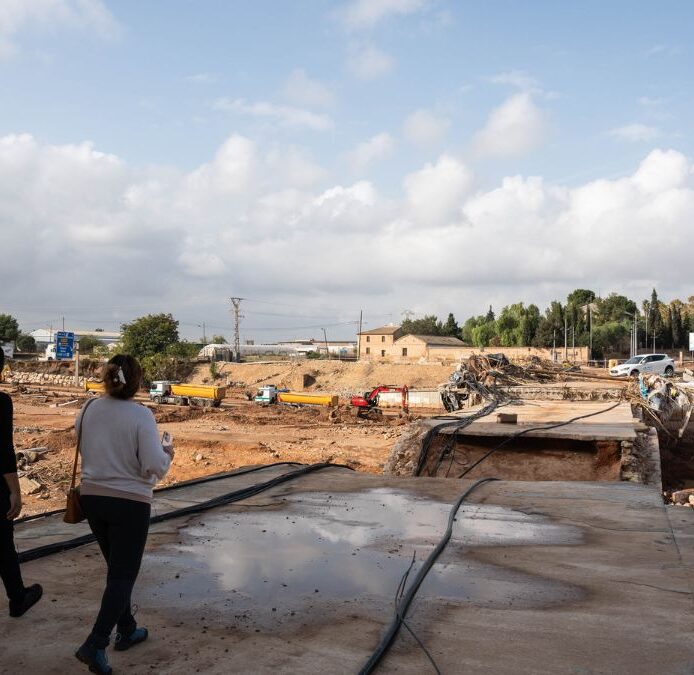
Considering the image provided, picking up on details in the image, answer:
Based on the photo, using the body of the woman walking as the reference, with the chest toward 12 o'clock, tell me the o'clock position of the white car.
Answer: The white car is roughly at 12 o'clock from the woman walking.

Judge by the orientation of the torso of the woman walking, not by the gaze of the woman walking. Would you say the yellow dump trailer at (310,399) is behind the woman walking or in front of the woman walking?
in front

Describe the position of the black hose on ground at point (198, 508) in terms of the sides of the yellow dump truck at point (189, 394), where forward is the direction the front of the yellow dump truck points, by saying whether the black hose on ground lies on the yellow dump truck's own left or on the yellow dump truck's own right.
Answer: on the yellow dump truck's own left

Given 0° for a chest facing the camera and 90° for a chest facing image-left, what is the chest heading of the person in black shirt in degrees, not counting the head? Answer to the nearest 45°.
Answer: approximately 225°

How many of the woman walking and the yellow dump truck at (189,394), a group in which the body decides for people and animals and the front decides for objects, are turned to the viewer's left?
1

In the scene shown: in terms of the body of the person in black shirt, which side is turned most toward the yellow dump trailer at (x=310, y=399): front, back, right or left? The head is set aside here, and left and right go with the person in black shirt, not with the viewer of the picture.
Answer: front

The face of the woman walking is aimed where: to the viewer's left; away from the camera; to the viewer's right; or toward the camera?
away from the camera

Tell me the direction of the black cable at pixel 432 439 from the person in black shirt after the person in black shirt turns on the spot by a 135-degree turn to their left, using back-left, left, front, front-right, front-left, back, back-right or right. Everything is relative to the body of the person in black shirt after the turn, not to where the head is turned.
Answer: back-right

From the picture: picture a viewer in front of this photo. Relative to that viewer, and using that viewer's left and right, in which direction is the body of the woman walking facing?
facing away from the viewer and to the right of the viewer

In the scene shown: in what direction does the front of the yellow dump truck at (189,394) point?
to the viewer's left

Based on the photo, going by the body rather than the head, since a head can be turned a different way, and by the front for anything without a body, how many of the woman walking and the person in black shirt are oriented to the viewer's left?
0

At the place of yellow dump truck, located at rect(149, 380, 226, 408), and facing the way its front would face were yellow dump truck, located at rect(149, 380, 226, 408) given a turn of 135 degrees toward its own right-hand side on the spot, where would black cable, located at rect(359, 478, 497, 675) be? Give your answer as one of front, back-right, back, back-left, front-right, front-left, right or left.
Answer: back-right

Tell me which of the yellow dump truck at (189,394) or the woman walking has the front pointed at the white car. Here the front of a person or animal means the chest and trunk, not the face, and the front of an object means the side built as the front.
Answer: the woman walking

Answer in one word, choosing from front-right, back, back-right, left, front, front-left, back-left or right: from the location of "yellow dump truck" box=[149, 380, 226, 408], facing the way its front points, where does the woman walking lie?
left

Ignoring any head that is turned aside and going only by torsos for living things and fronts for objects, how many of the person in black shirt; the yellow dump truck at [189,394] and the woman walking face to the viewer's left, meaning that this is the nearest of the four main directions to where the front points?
1

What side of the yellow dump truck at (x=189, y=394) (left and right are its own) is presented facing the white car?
back

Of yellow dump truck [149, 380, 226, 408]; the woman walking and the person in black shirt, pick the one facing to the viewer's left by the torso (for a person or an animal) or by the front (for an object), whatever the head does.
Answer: the yellow dump truck
